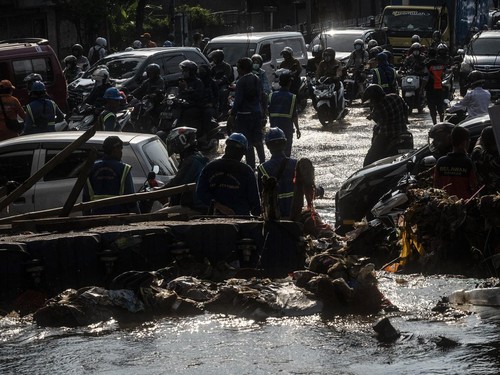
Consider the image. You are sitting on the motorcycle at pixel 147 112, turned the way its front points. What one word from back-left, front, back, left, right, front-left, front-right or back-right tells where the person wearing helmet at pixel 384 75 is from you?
back-left

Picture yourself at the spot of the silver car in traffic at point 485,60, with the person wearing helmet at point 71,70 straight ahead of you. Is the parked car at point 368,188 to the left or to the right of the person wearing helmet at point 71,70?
left

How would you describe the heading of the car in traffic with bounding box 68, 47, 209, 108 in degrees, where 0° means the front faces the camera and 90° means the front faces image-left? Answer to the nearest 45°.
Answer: approximately 45°

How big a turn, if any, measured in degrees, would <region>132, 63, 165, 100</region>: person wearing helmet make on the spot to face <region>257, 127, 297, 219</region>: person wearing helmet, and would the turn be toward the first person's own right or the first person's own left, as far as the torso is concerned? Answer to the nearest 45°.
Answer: approximately 45° to the first person's own left

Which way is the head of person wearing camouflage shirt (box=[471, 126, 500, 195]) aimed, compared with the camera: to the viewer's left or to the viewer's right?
to the viewer's left

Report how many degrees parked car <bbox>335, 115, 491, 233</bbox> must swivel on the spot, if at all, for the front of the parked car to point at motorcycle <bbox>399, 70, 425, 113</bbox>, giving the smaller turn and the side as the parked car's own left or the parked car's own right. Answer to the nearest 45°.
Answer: approximately 135° to the parked car's own right
